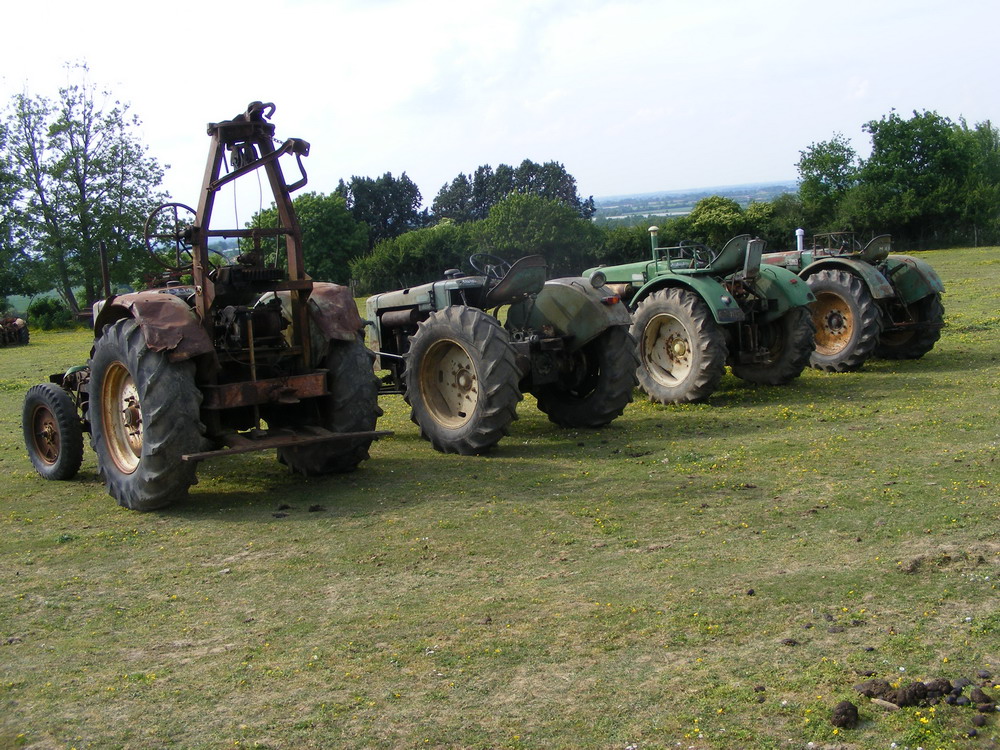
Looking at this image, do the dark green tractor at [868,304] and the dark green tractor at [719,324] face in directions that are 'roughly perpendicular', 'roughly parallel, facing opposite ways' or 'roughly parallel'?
roughly parallel

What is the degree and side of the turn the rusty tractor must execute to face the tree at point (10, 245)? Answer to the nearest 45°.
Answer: approximately 45° to its right

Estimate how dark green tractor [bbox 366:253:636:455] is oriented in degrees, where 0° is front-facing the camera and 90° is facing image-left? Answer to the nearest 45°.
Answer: approximately 135°

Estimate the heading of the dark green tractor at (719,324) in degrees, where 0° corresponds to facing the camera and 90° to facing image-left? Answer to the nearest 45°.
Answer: approximately 135°

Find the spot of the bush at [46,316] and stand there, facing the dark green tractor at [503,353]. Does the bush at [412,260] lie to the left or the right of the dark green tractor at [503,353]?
left

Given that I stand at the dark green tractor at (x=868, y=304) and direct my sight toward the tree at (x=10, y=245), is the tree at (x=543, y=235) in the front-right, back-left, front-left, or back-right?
front-right

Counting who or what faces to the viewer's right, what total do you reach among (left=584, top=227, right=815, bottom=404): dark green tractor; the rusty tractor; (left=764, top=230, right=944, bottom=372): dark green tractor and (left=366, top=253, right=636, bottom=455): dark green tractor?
0

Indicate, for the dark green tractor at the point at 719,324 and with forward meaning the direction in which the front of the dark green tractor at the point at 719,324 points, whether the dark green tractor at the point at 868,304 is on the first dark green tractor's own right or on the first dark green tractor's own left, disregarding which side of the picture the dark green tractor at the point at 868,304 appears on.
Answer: on the first dark green tractor's own right

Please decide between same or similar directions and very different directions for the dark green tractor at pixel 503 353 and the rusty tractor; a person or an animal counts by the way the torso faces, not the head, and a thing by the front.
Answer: same or similar directions

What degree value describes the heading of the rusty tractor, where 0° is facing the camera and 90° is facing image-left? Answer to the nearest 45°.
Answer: approximately 135°

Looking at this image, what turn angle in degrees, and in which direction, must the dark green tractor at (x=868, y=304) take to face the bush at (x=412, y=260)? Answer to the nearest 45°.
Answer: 0° — it already faces it

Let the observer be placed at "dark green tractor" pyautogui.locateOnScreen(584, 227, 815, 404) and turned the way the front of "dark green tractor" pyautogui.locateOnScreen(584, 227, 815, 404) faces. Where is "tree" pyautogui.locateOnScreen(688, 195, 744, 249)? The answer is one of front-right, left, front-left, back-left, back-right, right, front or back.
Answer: front-right

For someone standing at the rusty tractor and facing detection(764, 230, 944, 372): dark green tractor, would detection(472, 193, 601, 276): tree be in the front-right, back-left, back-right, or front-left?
front-left

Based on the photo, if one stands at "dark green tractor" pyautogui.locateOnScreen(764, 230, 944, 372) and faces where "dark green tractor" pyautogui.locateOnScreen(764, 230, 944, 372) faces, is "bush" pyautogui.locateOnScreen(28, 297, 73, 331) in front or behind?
in front

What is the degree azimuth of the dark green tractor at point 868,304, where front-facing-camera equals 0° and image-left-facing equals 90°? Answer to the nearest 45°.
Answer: approximately 135°
